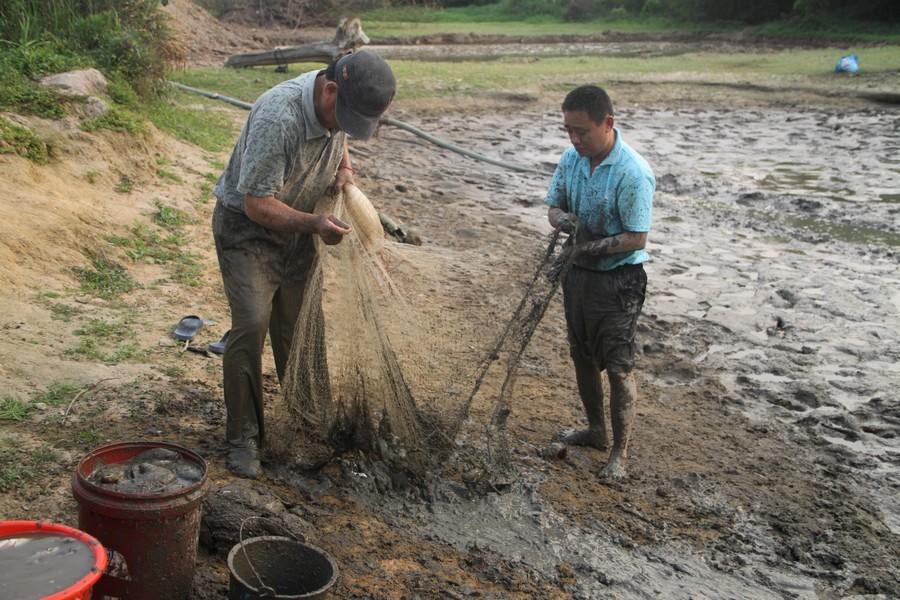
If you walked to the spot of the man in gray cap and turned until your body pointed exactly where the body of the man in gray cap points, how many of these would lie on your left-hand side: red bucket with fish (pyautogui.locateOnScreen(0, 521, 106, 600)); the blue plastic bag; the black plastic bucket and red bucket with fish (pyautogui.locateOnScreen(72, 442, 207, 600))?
1

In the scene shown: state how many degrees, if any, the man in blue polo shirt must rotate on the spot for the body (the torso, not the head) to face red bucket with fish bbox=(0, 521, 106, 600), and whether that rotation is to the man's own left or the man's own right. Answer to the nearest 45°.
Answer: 0° — they already face it

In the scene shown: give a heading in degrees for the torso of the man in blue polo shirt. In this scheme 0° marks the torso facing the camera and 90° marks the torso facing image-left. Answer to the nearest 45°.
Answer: approximately 45°

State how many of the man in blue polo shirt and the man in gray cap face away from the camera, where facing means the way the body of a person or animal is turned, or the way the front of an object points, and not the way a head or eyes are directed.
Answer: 0

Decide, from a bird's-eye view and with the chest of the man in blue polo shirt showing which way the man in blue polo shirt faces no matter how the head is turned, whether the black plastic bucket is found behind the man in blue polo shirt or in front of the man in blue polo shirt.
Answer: in front

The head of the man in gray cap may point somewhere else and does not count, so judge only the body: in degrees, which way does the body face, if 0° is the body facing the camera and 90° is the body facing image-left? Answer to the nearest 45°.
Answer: approximately 315°

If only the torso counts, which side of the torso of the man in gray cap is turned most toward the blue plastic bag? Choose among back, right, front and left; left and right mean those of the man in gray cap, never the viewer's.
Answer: left

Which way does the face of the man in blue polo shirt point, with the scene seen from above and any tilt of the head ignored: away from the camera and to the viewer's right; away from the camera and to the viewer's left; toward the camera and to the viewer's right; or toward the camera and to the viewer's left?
toward the camera and to the viewer's left
